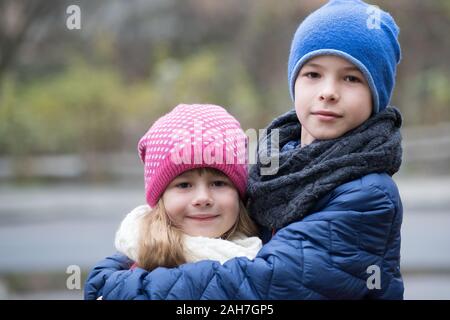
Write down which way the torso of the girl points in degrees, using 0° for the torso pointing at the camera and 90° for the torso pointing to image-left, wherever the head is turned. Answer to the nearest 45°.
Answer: approximately 0°

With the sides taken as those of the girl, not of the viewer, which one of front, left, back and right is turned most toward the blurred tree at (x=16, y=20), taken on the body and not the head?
back
